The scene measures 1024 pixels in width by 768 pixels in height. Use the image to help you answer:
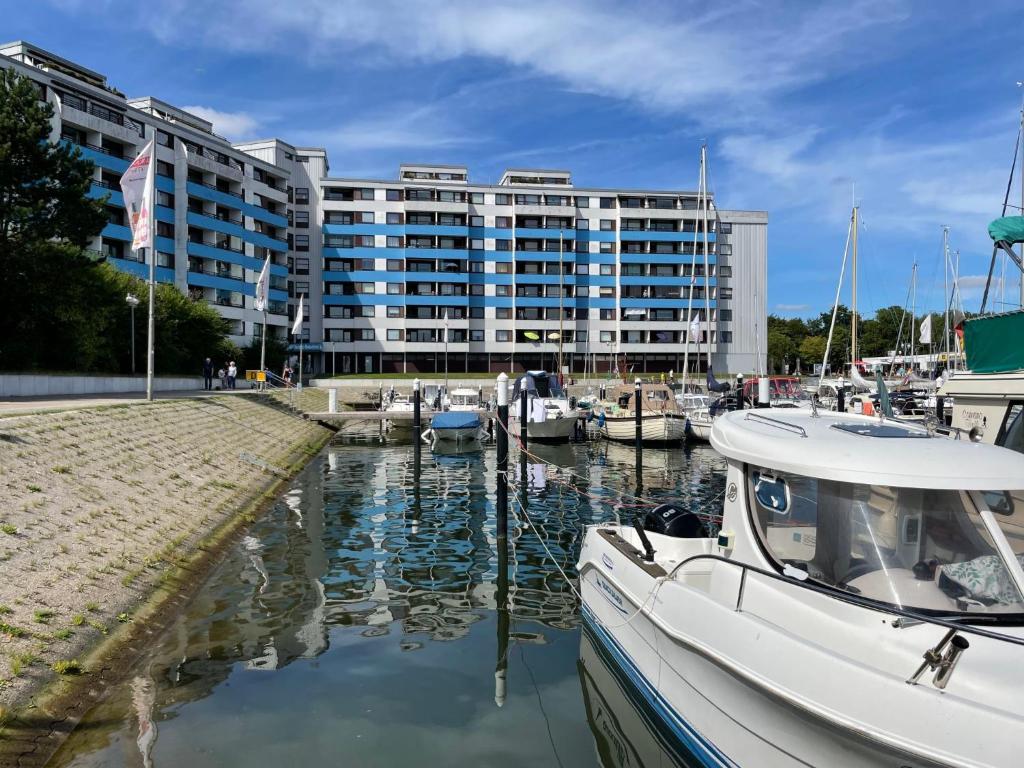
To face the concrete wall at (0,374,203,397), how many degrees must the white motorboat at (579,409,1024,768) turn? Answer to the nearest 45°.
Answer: approximately 180°

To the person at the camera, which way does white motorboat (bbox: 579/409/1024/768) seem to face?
facing the viewer and to the right of the viewer

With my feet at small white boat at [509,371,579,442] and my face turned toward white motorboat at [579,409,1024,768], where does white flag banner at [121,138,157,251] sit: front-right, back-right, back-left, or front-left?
front-right

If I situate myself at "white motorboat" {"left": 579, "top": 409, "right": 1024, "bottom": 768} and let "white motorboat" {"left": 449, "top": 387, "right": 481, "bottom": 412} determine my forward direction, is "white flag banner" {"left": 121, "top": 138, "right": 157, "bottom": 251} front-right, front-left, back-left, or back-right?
front-left

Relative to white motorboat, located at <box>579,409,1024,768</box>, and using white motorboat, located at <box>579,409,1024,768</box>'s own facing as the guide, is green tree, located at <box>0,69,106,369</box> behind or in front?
behind

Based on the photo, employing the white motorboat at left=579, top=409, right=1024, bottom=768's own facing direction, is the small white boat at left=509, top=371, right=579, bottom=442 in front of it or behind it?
behind

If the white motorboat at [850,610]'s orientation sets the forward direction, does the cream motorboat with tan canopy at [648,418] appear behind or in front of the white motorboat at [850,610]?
behind

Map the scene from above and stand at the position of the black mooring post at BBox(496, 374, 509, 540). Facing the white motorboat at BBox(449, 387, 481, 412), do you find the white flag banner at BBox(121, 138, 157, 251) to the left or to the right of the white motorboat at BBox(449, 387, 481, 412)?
left

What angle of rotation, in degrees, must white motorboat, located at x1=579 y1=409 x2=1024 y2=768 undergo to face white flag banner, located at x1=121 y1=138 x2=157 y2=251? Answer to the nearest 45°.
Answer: approximately 180°

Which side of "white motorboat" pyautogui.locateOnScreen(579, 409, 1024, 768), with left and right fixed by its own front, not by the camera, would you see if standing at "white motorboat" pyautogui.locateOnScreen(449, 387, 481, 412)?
back
